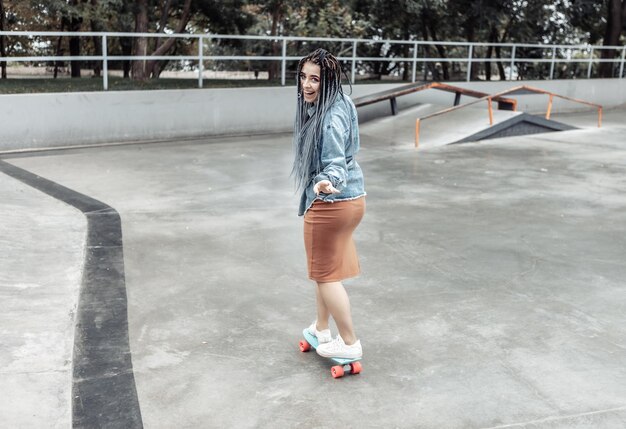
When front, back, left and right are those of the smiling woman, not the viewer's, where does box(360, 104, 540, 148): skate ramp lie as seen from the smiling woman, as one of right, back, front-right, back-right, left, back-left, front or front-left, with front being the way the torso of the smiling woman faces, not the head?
right
